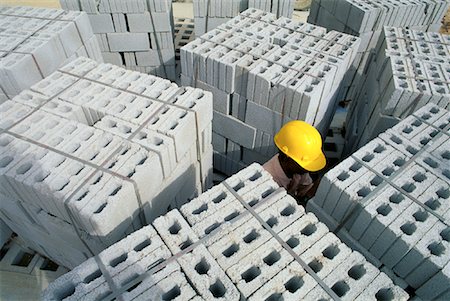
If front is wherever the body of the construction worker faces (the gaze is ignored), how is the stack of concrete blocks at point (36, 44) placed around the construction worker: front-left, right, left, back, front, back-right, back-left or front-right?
back-right

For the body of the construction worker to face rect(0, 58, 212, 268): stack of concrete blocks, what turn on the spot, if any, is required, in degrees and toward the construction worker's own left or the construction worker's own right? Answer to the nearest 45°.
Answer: approximately 90° to the construction worker's own right

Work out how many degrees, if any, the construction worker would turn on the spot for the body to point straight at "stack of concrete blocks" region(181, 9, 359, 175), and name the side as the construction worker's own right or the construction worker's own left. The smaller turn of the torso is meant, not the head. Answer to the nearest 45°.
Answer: approximately 180°

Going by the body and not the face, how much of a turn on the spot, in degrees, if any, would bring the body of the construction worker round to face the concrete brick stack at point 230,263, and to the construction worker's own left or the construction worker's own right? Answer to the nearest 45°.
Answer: approximately 45° to the construction worker's own right

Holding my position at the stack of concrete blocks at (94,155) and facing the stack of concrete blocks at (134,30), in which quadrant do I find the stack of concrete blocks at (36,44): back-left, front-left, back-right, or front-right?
front-left

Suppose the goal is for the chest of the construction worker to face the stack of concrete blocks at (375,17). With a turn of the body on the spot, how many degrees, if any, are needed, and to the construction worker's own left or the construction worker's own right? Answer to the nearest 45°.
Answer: approximately 135° to the construction worker's own left

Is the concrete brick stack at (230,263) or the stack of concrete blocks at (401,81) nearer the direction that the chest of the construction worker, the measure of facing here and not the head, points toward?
the concrete brick stack

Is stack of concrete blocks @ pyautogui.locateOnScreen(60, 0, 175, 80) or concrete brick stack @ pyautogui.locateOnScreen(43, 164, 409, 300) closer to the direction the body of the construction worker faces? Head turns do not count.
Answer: the concrete brick stack
